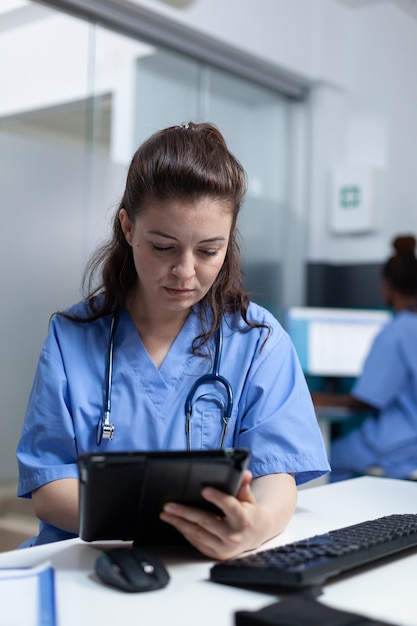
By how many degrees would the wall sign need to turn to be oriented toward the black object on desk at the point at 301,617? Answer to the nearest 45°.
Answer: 0° — it already faces it

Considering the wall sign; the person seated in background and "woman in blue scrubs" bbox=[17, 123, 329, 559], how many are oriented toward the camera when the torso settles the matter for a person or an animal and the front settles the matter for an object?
2

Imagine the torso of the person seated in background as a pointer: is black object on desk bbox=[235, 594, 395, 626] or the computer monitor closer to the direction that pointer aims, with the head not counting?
the computer monitor

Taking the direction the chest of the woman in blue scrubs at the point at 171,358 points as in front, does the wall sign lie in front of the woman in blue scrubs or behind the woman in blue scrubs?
behind

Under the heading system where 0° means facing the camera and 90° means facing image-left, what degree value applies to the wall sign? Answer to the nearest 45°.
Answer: approximately 0°

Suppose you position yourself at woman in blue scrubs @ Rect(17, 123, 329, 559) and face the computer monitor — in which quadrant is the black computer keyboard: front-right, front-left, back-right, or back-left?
back-right

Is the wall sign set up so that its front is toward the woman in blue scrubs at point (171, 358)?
yes

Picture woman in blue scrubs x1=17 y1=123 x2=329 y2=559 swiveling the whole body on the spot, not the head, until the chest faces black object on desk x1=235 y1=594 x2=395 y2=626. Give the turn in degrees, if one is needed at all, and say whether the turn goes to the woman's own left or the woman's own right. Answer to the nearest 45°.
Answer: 0° — they already face it

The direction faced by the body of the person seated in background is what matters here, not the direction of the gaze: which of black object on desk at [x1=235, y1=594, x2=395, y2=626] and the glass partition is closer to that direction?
the glass partition

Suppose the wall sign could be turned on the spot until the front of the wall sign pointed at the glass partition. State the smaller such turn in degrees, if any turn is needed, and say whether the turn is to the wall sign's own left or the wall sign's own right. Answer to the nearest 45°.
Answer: approximately 45° to the wall sign's own right
